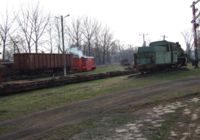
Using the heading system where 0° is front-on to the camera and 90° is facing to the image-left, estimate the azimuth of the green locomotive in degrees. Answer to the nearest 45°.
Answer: approximately 45°
